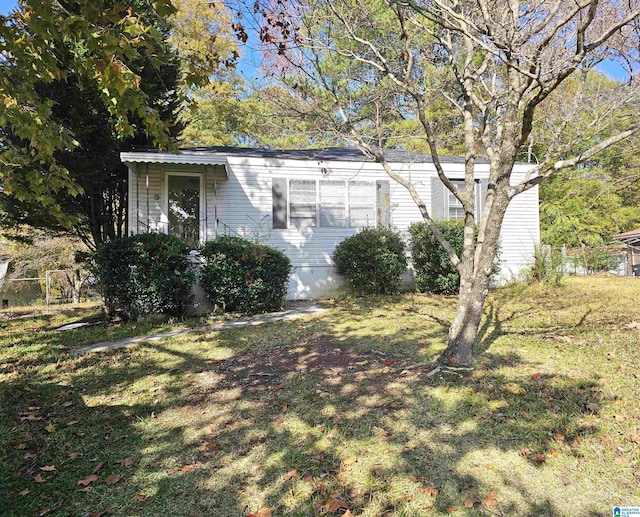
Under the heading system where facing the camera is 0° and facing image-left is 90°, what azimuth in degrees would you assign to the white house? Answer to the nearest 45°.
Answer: approximately 0°

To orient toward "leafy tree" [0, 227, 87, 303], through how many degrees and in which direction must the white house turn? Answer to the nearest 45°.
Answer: approximately 135° to its right

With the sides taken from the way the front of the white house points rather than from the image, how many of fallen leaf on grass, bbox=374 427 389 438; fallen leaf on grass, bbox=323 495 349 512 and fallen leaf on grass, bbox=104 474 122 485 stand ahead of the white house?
3

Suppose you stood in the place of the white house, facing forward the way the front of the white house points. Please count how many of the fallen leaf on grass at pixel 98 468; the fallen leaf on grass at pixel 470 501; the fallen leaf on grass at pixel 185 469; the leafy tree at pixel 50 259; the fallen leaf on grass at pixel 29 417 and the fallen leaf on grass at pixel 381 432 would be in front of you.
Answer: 5

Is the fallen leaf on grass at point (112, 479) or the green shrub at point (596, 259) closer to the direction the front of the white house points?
the fallen leaf on grass

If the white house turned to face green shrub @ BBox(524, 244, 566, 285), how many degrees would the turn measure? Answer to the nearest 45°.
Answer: approximately 90° to its left

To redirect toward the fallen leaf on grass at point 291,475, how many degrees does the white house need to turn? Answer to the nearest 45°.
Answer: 0° — it already faces it

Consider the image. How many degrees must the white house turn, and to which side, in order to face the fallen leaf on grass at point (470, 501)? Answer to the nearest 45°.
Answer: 0° — it already faces it
